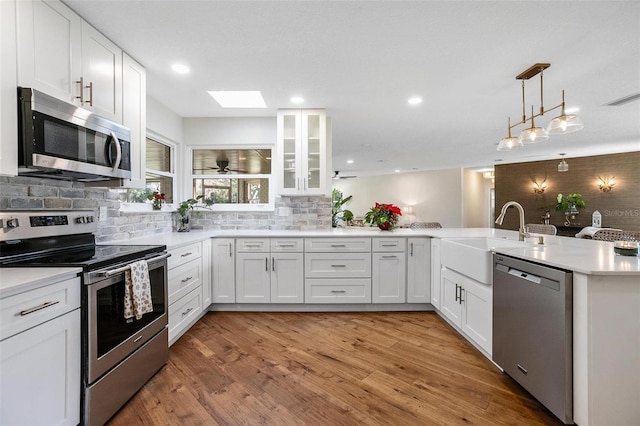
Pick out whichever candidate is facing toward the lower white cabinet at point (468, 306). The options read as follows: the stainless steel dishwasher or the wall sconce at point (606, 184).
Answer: the wall sconce

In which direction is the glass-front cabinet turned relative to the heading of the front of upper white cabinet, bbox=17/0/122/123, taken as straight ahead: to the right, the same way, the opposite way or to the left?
to the right

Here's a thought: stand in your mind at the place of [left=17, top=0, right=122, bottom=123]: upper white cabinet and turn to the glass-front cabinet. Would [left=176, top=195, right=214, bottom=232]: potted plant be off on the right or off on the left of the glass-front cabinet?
left

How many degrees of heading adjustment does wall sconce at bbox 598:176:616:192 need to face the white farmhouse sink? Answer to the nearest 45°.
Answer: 0° — it already faces it

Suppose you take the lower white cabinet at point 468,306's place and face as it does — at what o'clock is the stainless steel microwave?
The stainless steel microwave is roughly at 12 o'clock from the lower white cabinet.

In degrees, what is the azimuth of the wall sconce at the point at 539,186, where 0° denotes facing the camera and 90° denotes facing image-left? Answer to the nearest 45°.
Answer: approximately 0°

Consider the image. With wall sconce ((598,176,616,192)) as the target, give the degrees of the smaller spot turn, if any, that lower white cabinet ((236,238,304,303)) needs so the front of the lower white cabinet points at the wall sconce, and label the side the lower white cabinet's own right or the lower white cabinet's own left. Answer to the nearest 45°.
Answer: approximately 90° to the lower white cabinet's own left

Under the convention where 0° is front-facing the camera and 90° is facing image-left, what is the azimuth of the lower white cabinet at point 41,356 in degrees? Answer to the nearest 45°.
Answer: approximately 315°

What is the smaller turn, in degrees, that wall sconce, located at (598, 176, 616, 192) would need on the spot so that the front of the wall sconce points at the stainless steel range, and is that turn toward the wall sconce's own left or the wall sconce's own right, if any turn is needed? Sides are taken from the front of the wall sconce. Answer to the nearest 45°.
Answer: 0° — it already faces it

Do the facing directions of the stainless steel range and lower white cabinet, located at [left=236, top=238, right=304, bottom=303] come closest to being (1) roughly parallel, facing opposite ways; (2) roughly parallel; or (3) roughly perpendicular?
roughly perpendicular
